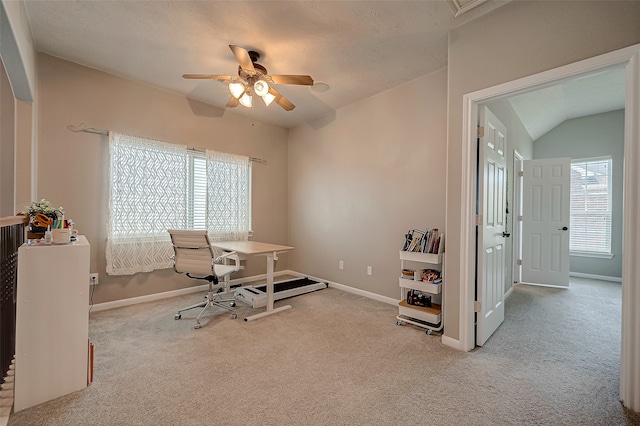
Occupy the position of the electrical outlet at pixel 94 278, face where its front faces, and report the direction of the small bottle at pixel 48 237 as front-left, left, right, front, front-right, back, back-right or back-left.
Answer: front

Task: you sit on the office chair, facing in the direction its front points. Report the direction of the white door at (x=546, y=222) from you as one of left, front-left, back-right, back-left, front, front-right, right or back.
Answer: front-right

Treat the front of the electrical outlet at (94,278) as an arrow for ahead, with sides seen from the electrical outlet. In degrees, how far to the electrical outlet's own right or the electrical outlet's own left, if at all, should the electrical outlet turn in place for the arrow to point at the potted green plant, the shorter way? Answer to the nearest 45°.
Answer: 0° — it already faces it

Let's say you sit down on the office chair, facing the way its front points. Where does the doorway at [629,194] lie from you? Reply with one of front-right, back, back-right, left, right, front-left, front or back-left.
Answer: right

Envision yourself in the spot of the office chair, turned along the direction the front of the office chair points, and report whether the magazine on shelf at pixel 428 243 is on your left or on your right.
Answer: on your right

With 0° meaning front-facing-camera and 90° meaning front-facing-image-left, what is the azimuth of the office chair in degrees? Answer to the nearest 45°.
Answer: approximately 225°

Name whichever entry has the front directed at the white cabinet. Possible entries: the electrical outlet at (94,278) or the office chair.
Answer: the electrical outlet

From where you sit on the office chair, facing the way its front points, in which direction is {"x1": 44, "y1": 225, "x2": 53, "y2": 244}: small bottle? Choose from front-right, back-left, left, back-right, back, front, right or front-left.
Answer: back

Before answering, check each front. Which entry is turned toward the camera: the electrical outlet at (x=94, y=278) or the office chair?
the electrical outlet

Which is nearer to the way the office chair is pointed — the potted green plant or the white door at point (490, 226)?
the white door

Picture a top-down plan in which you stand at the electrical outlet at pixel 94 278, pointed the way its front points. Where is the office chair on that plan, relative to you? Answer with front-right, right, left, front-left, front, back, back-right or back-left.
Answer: front-left

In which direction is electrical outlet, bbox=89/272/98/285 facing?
toward the camera

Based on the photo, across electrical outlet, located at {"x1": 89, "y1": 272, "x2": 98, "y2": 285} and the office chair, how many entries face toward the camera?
1

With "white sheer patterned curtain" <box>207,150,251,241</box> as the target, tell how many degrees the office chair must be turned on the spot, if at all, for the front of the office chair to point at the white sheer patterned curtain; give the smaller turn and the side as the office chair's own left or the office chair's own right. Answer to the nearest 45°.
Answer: approximately 45° to the office chair's own left

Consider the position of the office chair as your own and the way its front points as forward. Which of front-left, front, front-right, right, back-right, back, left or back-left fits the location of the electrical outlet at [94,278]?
left

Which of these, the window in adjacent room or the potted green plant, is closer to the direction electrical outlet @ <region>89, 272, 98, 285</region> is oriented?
the potted green plant
